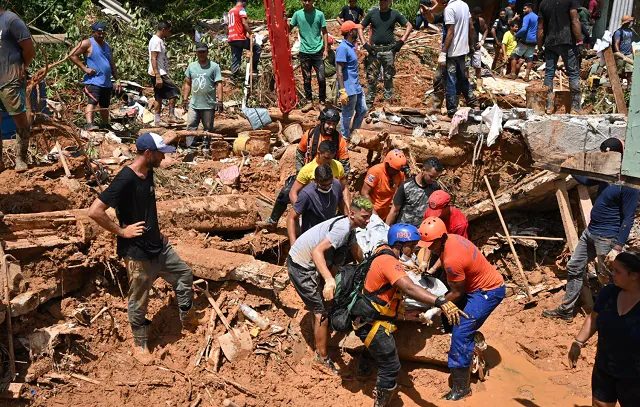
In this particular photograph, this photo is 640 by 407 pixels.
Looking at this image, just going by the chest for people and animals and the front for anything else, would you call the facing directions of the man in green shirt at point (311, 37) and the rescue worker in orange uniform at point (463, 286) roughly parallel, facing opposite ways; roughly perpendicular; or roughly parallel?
roughly perpendicular

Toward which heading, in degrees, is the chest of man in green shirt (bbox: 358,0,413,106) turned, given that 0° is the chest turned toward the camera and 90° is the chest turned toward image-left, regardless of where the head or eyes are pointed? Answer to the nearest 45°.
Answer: approximately 0°

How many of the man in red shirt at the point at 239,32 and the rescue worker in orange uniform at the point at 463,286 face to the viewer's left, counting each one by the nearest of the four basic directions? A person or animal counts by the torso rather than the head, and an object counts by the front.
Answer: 1

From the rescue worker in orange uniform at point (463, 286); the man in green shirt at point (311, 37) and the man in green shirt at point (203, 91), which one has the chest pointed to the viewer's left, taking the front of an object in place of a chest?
the rescue worker in orange uniform

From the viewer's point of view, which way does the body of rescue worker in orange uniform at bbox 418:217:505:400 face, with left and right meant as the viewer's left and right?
facing to the left of the viewer

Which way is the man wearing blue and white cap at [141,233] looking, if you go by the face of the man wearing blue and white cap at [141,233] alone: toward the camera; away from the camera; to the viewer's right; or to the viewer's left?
to the viewer's right

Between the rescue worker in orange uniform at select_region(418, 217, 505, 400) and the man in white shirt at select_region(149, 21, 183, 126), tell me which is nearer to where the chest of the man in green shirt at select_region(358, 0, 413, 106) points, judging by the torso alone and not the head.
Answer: the rescue worker in orange uniform
